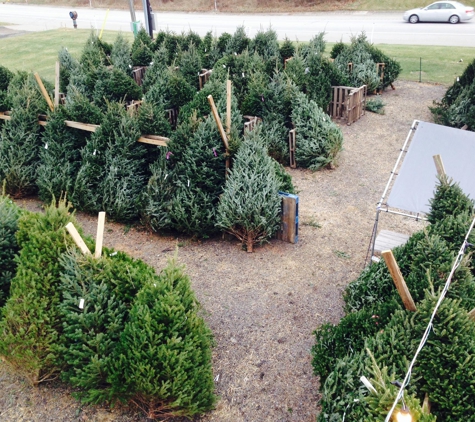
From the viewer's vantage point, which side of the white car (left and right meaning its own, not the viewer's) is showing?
left

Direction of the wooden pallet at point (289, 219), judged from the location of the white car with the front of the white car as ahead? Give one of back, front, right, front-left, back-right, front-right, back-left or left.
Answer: left

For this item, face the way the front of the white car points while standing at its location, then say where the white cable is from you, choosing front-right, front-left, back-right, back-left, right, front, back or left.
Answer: left

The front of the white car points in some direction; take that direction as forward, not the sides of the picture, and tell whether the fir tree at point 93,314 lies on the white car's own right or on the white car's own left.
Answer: on the white car's own left

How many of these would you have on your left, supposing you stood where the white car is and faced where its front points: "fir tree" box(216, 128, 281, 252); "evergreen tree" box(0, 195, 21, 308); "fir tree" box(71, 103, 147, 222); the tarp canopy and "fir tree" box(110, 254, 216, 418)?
5

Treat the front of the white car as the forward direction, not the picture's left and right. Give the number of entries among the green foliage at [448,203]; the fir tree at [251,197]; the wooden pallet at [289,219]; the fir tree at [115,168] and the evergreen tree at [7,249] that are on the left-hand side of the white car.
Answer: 5

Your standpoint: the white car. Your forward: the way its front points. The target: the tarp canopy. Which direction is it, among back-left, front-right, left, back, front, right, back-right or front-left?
left

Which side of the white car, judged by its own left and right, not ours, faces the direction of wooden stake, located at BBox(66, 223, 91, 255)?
left

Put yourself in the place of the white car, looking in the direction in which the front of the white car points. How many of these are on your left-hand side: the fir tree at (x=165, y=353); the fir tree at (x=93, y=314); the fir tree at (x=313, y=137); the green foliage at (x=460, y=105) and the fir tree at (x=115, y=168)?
5

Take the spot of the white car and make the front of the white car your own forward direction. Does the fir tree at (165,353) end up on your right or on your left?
on your left

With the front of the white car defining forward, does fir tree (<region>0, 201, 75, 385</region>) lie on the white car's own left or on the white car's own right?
on the white car's own left

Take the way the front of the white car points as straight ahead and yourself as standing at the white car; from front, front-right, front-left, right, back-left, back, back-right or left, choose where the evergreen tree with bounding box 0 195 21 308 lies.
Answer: left

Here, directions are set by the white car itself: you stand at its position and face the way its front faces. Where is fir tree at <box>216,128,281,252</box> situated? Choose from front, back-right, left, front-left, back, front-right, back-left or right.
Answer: left

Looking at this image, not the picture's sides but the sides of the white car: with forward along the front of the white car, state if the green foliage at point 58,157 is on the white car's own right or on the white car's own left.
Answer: on the white car's own left
